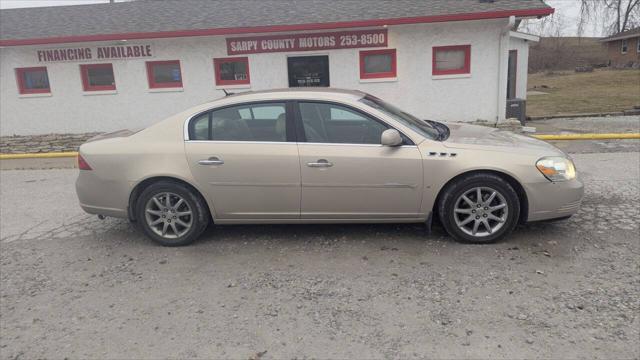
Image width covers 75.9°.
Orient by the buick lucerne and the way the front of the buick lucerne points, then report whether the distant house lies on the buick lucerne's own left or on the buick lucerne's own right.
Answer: on the buick lucerne's own left

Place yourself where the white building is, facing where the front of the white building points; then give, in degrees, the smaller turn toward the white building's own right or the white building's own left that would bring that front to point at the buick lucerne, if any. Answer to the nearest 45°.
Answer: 0° — it already faces it

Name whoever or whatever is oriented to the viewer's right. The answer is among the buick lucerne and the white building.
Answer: the buick lucerne

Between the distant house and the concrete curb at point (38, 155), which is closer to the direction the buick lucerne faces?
the distant house

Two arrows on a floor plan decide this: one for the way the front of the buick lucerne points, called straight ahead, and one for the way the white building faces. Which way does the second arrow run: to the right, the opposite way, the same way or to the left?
to the right

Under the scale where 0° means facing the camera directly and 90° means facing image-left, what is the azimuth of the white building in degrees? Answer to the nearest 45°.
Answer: approximately 0°

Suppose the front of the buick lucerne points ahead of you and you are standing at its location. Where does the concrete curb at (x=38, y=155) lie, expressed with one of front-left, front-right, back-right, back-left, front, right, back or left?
back-left

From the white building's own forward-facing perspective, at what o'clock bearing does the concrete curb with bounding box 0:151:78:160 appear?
The concrete curb is roughly at 3 o'clock from the white building.

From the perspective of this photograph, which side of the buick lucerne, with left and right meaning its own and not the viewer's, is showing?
right

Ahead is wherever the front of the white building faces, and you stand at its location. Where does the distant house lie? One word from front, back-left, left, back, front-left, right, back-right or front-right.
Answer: back-left

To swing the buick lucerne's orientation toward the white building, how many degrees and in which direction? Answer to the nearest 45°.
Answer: approximately 90° to its left

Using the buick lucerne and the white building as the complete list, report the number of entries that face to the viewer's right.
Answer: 1
